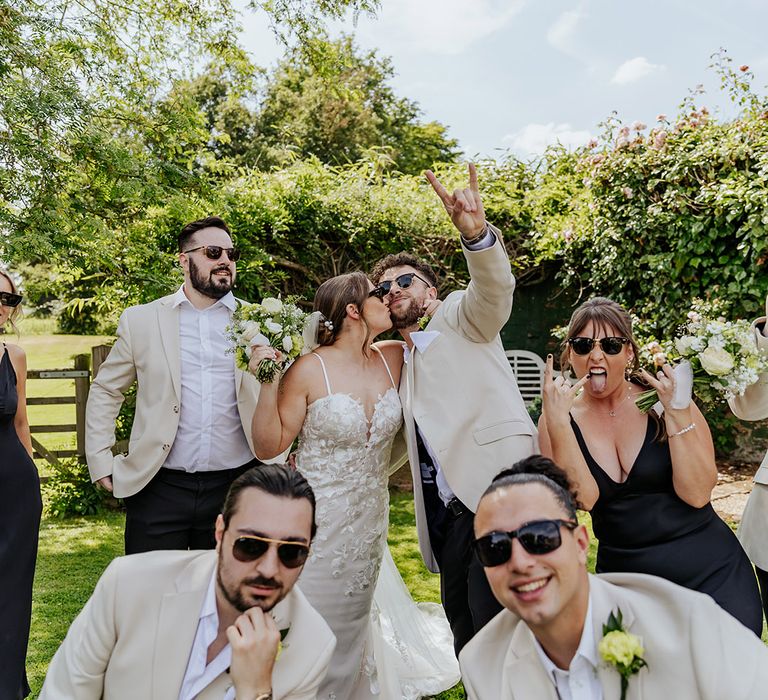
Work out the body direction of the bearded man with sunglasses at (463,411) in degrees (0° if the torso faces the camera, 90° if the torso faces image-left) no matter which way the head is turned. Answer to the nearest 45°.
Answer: approximately 45°

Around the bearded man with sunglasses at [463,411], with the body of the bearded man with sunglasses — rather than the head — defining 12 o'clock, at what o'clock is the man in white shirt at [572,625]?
The man in white shirt is roughly at 10 o'clock from the bearded man with sunglasses.

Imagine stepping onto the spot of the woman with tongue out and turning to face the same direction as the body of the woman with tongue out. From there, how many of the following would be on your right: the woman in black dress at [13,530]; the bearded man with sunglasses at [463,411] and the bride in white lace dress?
3

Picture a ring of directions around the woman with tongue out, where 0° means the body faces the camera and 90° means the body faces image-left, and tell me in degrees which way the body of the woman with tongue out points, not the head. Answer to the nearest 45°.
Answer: approximately 0°

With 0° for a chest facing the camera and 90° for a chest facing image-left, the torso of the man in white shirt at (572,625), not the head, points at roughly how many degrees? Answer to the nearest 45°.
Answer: approximately 45°

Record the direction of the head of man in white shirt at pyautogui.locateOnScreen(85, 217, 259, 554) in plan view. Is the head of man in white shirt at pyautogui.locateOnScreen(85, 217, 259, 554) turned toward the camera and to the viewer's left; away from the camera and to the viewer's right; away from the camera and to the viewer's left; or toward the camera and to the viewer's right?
toward the camera and to the viewer's right

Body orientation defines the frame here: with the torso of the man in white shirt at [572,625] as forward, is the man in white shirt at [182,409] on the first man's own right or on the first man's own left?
on the first man's own right

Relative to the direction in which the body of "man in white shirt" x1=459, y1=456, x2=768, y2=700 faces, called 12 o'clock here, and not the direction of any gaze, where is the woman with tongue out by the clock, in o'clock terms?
The woman with tongue out is roughly at 5 o'clock from the man in white shirt.

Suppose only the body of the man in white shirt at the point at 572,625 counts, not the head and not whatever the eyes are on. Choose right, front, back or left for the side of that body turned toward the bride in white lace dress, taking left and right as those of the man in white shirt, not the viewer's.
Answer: right
